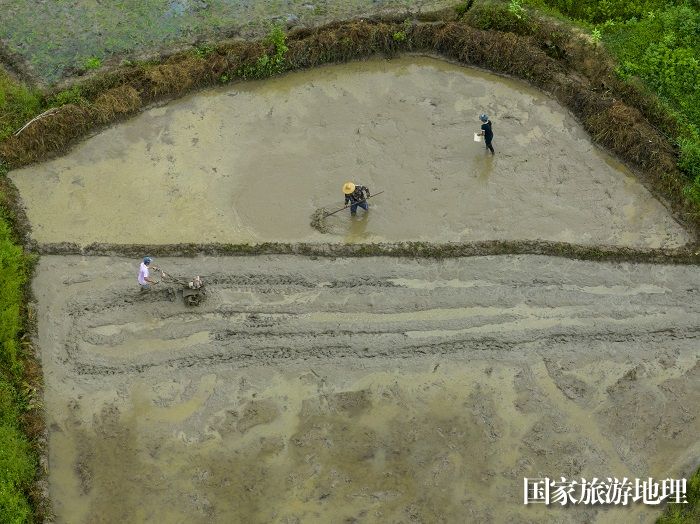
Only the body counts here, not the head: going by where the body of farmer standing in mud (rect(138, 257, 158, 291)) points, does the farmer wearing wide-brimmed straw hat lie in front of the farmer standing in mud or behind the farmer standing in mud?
in front

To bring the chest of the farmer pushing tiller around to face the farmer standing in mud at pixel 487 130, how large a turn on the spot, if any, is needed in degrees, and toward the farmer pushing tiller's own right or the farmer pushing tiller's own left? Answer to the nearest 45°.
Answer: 0° — they already face them

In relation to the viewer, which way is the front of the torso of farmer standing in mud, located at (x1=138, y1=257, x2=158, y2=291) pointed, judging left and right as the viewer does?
facing to the right of the viewer
